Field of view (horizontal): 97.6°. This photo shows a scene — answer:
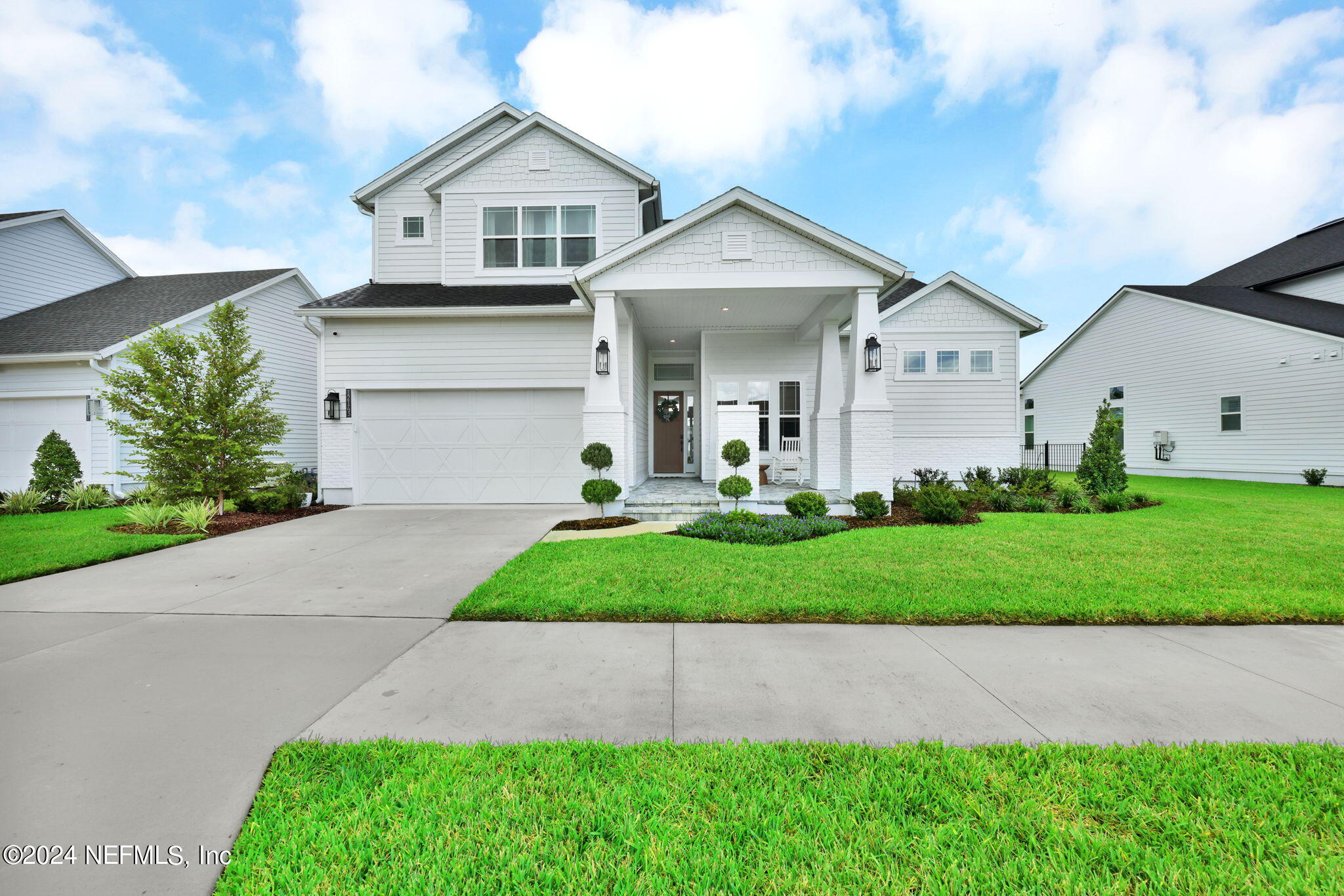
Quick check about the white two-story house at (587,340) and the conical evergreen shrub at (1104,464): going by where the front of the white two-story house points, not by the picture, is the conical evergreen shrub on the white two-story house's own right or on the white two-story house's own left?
on the white two-story house's own left

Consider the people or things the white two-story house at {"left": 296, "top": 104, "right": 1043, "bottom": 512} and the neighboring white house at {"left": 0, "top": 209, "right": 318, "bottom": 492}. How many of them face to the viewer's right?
0

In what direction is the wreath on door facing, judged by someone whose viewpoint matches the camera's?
facing the viewer

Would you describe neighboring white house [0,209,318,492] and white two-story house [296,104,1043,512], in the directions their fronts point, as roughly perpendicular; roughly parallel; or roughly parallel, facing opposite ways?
roughly parallel

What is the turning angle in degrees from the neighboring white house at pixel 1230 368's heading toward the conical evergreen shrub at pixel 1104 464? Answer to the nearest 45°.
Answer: approximately 45° to its right

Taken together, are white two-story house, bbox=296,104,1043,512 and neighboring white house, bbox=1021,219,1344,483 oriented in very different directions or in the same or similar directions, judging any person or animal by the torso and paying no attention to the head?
same or similar directions

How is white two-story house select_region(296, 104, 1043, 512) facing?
toward the camera

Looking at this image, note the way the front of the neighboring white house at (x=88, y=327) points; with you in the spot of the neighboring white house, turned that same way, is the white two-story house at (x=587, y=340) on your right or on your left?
on your left

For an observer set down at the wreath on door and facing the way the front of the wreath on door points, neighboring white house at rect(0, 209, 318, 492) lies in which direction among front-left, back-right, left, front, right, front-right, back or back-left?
right

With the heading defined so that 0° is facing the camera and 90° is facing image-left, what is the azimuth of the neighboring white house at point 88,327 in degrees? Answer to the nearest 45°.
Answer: approximately 45°

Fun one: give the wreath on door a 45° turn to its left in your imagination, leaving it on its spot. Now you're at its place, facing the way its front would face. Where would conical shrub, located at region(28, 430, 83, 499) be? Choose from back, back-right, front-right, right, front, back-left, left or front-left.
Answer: back-right

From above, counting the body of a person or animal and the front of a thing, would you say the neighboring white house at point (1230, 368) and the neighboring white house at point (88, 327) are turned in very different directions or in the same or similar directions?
same or similar directions

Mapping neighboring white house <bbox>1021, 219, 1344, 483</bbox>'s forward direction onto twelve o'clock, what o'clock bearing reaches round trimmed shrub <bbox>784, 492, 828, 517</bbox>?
The round trimmed shrub is roughly at 2 o'clock from the neighboring white house.
